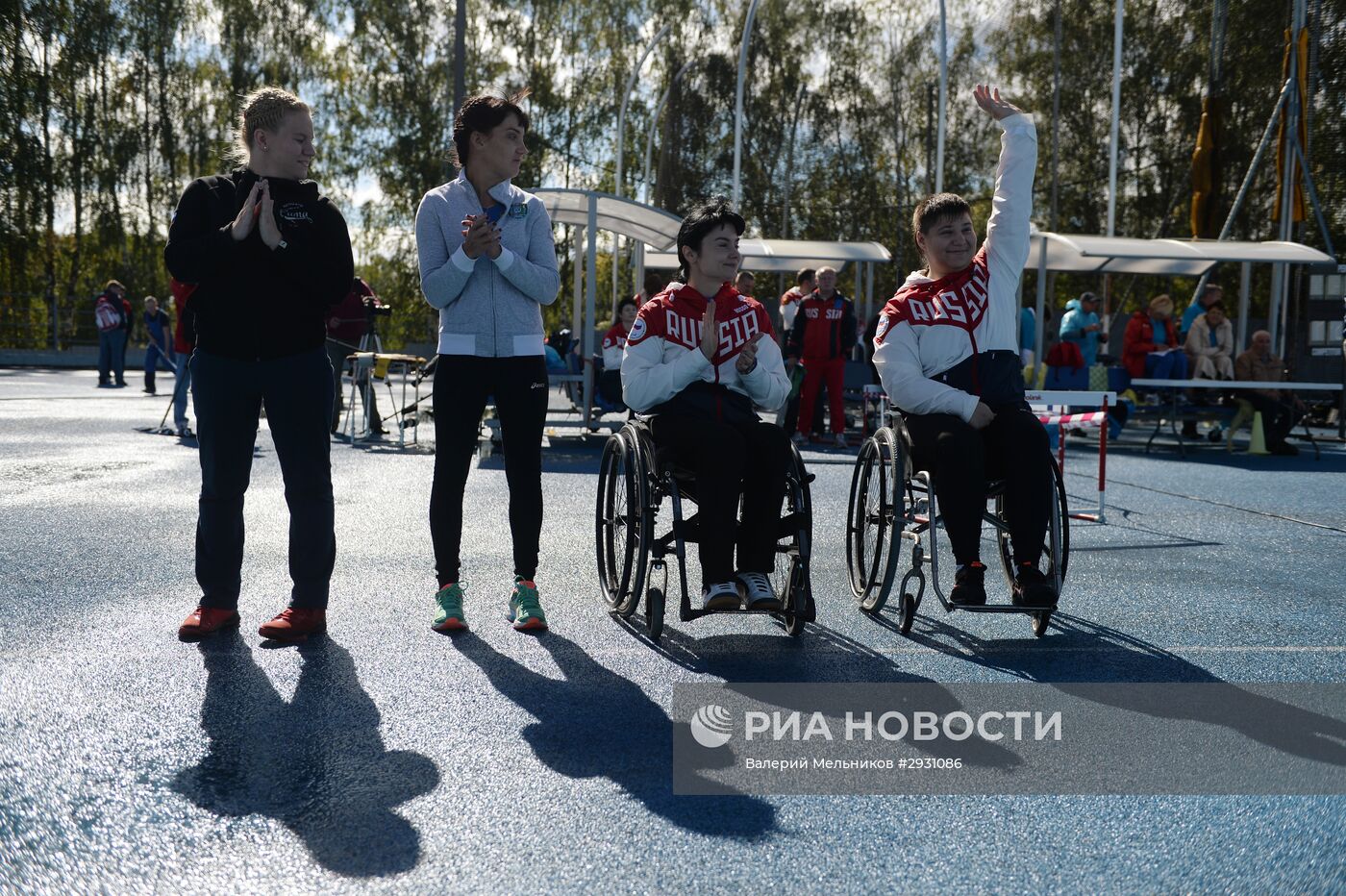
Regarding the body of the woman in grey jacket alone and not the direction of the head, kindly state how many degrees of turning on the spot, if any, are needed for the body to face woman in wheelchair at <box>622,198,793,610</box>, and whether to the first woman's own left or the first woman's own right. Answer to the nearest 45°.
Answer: approximately 90° to the first woman's own left

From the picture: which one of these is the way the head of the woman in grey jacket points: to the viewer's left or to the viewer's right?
to the viewer's right

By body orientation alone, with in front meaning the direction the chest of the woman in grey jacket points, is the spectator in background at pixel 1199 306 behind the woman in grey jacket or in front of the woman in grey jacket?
behind

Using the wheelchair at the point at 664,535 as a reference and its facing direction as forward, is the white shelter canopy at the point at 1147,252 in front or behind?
behind

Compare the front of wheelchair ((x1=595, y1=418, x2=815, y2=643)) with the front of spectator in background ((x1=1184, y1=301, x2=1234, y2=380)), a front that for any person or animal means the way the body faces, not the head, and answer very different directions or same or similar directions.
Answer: same or similar directions

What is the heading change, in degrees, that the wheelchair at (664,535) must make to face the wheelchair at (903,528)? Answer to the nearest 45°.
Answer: approximately 90° to its left

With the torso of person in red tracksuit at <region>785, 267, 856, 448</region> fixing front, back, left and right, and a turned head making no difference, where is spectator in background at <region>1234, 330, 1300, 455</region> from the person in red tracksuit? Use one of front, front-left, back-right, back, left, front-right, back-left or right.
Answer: left

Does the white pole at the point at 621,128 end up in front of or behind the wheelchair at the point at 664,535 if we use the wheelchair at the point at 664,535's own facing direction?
behind

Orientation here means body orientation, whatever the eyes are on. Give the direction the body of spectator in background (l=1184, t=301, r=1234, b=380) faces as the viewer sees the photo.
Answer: toward the camera

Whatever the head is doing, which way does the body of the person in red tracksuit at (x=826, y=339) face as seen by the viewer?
toward the camera

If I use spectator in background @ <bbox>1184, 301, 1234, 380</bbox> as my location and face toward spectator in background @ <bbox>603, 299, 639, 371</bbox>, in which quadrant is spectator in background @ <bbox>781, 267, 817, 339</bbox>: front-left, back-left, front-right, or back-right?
front-right

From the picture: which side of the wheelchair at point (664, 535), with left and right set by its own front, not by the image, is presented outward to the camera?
front

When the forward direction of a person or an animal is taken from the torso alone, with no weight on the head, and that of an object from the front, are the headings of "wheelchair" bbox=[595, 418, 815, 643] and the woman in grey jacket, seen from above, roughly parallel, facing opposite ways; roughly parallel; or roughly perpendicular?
roughly parallel

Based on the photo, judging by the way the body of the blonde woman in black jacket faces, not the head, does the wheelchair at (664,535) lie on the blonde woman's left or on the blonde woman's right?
on the blonde woman's left
